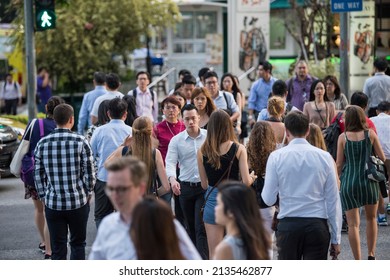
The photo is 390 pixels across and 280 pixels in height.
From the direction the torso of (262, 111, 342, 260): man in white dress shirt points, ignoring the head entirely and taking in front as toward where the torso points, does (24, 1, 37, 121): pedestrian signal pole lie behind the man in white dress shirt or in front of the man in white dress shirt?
in front

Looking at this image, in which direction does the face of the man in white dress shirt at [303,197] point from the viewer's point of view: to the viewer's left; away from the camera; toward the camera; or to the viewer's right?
away from the camera

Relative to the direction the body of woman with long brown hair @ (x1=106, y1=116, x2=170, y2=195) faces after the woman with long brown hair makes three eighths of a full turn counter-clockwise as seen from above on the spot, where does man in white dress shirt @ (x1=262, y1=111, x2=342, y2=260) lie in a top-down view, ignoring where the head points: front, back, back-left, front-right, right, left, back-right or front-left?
left

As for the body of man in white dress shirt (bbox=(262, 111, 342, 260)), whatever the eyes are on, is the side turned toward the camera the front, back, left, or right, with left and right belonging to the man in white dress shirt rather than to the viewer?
back

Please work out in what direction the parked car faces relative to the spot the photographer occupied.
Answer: facing the viewer and to the right of the viewer

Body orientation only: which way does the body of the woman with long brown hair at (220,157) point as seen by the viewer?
away from the camera

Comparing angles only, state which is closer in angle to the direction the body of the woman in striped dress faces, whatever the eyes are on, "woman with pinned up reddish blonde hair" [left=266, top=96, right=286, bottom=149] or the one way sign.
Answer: the one way sign

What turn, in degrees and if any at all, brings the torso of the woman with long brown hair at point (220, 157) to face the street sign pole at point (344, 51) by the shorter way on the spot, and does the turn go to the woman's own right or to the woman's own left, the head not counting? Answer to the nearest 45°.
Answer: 0° — they already face it

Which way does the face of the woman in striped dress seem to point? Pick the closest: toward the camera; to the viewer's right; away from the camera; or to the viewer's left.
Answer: away from the camera

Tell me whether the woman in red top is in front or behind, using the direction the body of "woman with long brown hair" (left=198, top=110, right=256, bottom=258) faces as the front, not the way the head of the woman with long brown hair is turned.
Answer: in front

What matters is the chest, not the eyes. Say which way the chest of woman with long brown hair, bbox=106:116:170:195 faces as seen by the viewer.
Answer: away from the camera
